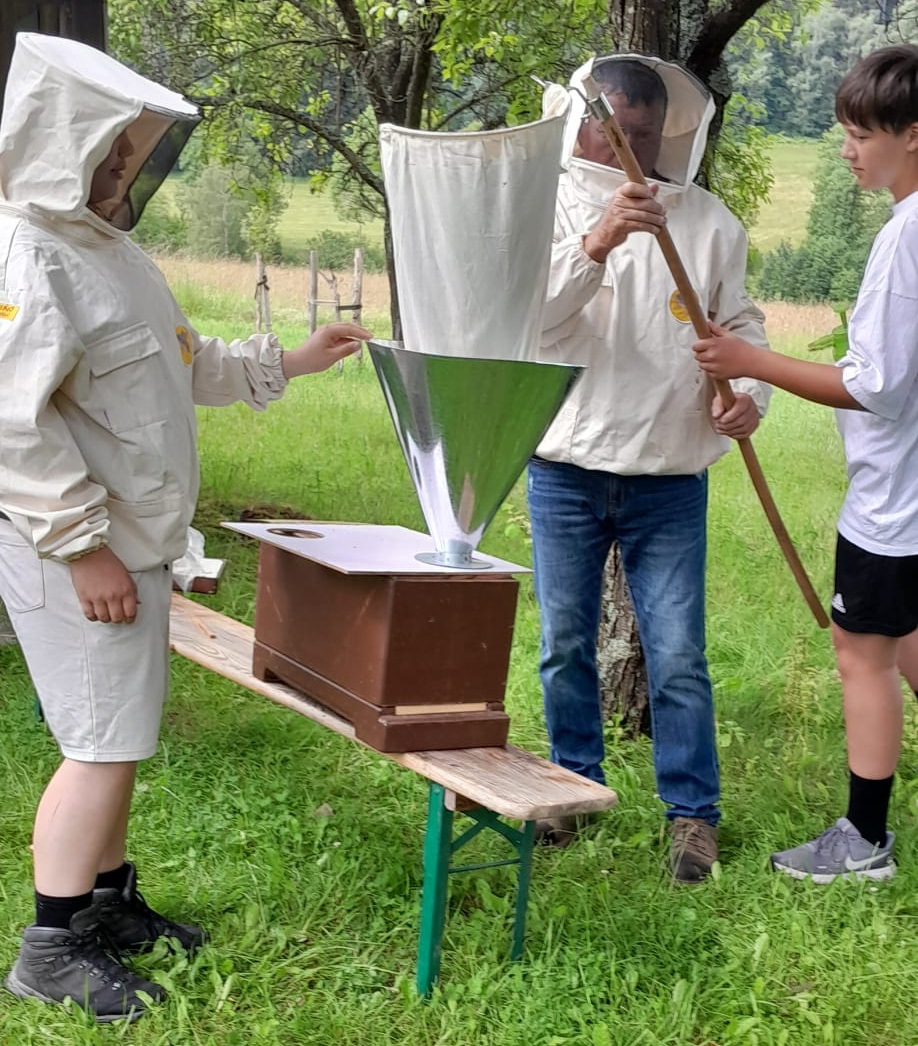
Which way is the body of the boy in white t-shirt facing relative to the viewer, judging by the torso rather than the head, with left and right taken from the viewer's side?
facing to the left of the viewer

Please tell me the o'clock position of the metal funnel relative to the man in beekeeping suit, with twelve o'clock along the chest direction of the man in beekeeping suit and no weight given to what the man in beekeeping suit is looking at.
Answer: The metal funnel is roughly at 1 o'clock from the man in beekeeping suit.

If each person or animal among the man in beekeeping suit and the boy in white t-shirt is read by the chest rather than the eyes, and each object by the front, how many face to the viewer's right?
0

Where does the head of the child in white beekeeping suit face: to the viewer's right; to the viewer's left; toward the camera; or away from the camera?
to the viewer's right

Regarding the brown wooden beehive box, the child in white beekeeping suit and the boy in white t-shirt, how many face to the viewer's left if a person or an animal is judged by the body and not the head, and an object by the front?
1

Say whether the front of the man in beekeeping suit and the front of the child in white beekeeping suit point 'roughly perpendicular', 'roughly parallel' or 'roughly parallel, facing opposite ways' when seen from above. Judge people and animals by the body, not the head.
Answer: roughly perpendicular

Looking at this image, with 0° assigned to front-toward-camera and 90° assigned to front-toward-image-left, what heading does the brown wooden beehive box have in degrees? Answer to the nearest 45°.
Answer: approximately 315°

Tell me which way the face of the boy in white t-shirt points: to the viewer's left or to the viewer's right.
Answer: to the viewer's left

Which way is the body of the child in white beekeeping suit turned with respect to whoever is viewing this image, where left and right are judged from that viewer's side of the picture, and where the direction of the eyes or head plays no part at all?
facing to the right of the viewer

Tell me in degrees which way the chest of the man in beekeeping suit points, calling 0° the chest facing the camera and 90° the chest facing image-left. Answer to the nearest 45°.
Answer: approximately 0°

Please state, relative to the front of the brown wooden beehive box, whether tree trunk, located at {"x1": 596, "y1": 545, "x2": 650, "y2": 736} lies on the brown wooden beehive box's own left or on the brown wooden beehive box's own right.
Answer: on the brown wooden beehive box's own left

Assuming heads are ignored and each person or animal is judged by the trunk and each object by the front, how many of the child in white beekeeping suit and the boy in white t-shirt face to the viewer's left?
1

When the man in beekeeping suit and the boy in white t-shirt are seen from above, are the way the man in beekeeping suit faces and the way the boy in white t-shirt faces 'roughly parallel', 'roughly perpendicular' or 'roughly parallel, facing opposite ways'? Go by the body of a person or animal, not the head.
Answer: roughly perpendicular

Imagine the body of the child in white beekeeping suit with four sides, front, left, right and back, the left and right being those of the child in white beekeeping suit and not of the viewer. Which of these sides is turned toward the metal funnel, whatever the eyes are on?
front
